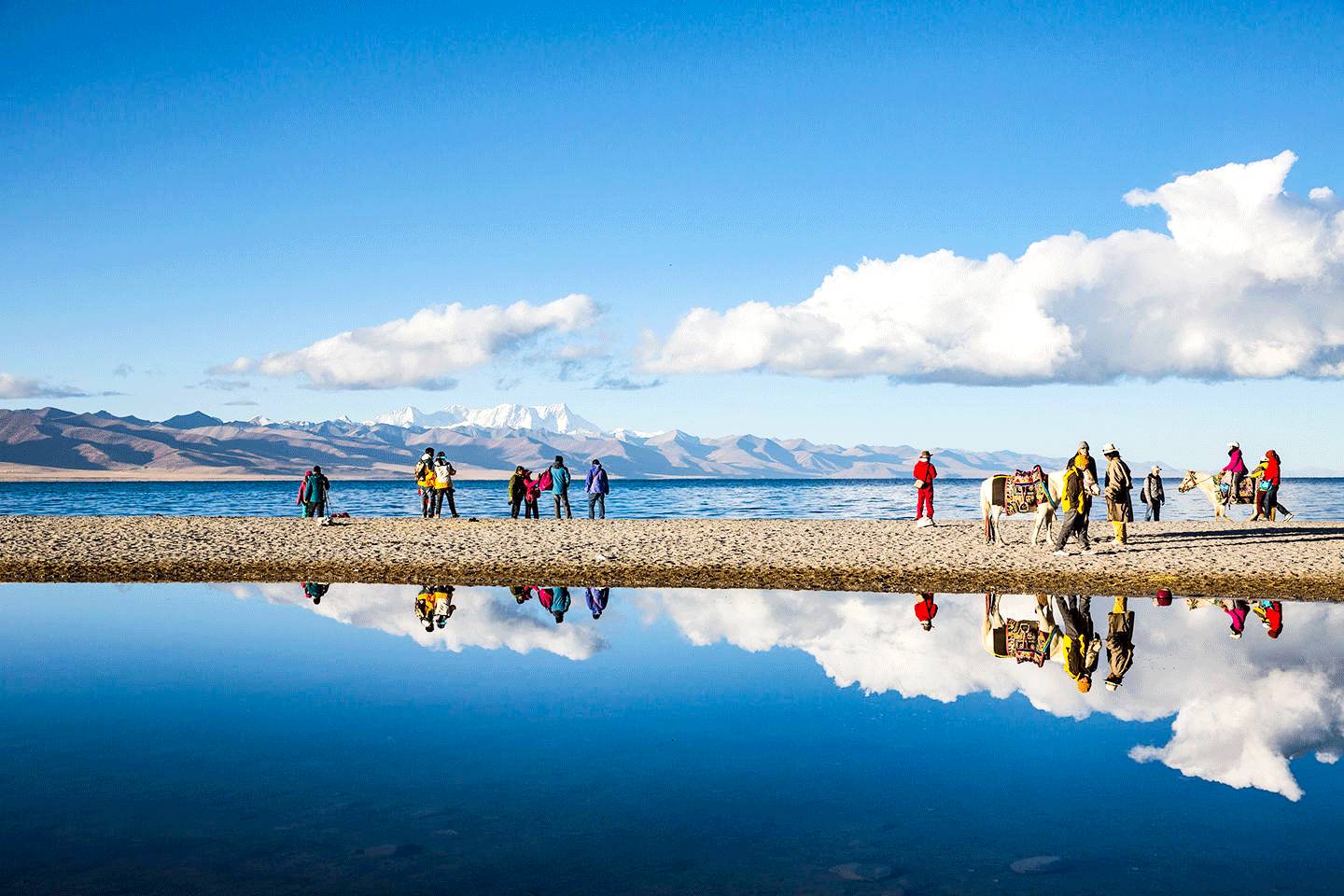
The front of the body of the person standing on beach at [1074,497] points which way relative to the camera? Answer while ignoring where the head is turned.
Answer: to the viewer's right

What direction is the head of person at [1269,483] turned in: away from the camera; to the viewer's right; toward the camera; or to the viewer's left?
to the viewer's left

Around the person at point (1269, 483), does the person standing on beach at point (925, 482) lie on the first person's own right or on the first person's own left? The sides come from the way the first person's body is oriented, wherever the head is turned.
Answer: on the first person's own left

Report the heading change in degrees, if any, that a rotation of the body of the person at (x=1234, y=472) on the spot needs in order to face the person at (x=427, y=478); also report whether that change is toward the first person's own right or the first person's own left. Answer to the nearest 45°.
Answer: approximately 45° to the first person's own left

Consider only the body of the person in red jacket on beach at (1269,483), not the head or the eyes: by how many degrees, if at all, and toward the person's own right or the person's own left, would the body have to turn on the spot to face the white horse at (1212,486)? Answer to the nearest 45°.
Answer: approximately 45° to the person's own right

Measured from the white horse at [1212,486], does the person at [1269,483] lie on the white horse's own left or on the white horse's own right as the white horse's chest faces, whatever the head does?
on the white horse's own left

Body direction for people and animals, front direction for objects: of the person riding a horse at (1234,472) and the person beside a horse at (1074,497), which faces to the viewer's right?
the person beside a horse at (1074,497)

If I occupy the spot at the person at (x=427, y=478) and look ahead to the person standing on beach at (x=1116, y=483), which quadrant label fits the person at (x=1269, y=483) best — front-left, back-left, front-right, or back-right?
front-left

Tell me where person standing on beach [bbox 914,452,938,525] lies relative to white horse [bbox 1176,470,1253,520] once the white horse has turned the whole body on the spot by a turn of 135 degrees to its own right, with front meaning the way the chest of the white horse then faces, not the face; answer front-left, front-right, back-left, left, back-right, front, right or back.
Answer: back

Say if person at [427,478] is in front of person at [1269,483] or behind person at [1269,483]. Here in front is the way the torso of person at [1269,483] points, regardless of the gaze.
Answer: in front

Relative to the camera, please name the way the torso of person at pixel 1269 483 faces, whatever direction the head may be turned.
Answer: to the viewer's left

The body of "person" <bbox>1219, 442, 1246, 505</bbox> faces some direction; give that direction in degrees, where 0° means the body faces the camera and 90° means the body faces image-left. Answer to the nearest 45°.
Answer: approximately 90°

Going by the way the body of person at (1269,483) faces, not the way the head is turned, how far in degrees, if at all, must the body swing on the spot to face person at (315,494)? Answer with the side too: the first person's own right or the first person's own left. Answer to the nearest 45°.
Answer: approximately 45° to the first person's own left

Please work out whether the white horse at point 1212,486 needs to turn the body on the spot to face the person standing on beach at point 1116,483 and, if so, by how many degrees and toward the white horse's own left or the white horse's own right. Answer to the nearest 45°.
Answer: approximately 90° to the white horse's own left
